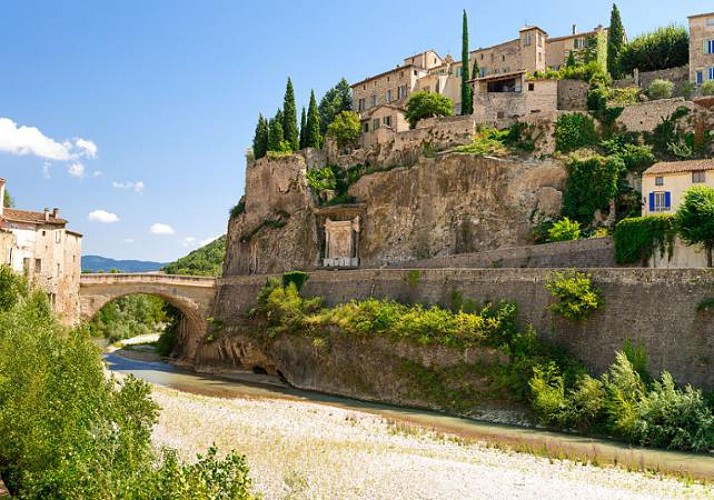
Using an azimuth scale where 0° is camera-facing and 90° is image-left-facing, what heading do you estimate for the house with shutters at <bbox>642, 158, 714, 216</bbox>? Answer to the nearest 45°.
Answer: approximately 0°

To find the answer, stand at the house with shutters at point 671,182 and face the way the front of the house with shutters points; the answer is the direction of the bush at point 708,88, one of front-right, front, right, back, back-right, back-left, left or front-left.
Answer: back

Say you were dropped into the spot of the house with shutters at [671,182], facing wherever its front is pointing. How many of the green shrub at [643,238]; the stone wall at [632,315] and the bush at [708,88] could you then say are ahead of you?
2

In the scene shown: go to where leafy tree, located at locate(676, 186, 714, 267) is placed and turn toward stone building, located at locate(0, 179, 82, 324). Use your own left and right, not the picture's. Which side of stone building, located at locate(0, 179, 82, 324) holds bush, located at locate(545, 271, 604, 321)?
left

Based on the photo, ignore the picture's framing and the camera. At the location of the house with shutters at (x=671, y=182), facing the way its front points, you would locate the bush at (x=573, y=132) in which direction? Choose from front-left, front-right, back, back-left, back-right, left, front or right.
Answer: back-right

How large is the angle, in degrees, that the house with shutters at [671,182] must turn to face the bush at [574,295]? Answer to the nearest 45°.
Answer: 0° — it already faces it

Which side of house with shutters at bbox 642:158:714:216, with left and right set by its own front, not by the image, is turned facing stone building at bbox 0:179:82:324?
right

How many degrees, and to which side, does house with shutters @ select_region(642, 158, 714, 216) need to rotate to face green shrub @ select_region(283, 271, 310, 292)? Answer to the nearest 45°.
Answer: approximately 90° to its right

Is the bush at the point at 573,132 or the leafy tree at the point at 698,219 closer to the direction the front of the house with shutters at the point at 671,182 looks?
the leafy tree

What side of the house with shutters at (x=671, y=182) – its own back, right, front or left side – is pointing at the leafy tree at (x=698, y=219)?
front

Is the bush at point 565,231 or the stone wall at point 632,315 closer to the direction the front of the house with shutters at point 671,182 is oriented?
the stone wall
